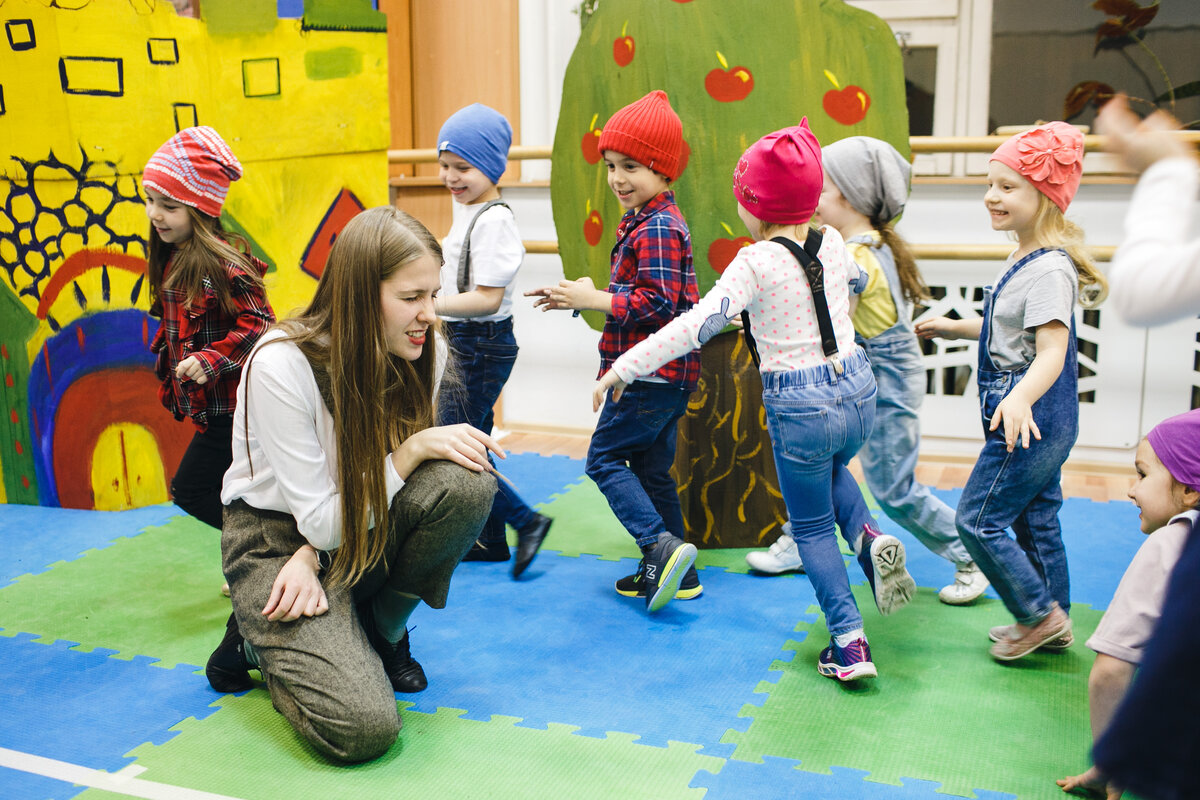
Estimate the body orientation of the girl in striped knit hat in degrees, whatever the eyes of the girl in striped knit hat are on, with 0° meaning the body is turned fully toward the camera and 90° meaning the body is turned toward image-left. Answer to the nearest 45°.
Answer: approximately 45°

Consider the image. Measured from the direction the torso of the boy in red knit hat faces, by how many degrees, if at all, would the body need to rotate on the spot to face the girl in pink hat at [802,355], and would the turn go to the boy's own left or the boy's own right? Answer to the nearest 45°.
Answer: approximately 135° to the boy's own left

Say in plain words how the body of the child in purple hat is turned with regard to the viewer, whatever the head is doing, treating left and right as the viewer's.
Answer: facing to the left of the viewer

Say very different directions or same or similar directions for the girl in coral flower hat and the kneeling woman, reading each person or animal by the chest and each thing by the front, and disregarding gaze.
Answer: very different directions

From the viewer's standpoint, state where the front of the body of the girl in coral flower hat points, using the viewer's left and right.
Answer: facing to the left of the viewer

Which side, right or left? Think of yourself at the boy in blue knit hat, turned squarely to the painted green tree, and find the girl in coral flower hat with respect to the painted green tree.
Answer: right

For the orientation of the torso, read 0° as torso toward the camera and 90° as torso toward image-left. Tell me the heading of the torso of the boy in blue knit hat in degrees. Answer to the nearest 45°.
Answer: approximately 90°
